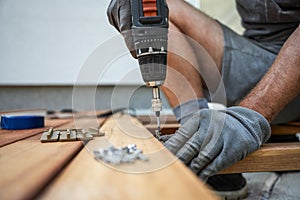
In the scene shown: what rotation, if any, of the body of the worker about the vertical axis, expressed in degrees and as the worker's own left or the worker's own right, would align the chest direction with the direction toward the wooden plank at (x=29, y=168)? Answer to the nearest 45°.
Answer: approximately 45° to the worker's own left

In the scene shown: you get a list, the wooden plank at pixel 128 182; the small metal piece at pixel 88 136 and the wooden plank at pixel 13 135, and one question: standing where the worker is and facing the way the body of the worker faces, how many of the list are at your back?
0

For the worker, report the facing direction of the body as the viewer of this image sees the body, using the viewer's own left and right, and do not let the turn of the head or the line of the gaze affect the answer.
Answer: facing the viewer and to the left of the viewer

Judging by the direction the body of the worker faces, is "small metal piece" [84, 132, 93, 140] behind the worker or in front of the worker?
in front

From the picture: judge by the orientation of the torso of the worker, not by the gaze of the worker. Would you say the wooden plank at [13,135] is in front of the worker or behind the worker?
in front

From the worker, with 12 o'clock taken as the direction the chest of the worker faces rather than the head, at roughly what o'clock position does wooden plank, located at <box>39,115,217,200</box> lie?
The wooden plank is roughly at 11 o'clock from the worker.

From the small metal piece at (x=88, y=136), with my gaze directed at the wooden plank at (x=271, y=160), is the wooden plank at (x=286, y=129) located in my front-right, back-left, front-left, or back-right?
front-left
